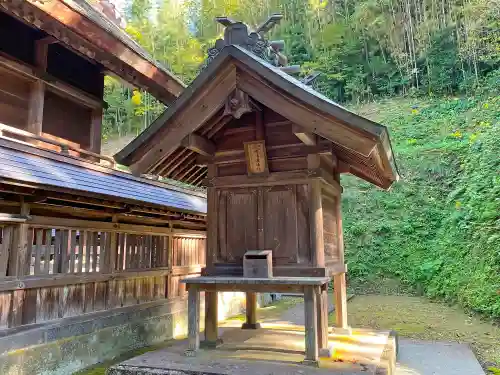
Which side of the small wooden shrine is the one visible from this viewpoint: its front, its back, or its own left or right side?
front
